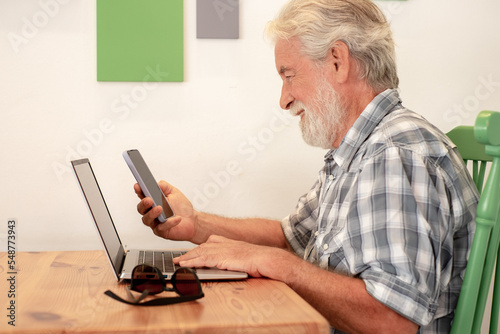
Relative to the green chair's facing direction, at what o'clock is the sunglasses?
The sunglasses is roughly at 11 o'clock from the green chair.

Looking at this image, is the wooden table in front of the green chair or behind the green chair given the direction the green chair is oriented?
in front

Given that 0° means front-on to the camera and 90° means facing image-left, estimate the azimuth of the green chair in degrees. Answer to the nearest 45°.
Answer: approximately 90°

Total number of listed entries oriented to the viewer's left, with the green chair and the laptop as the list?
1

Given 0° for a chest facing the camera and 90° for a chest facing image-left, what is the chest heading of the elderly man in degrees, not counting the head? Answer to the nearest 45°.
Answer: approximately 90°

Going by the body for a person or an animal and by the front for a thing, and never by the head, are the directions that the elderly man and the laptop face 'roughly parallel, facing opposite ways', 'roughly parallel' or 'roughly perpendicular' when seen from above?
roughly parallel, facing opposite ways

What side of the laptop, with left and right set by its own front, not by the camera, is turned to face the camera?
right

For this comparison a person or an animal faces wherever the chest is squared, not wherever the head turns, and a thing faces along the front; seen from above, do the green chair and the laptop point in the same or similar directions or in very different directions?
very different directions

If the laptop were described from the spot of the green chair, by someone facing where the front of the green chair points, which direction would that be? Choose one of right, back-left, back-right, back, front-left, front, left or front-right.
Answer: front

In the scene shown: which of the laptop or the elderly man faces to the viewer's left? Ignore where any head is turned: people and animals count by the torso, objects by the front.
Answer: the elderly man

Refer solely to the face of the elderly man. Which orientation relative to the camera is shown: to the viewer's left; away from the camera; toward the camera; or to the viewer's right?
to the viewer's left
